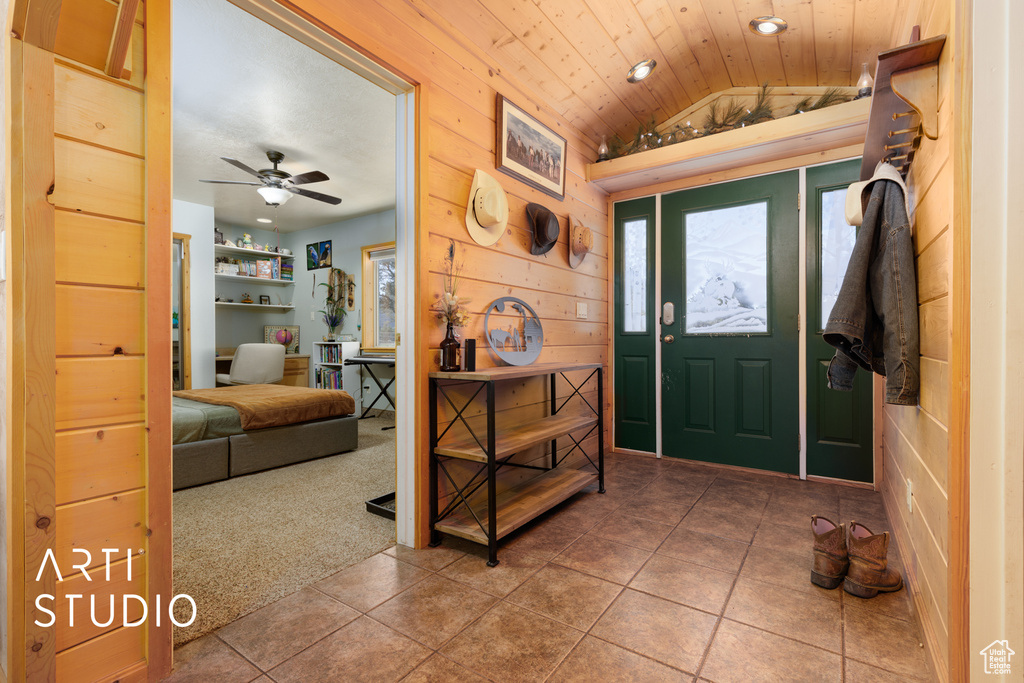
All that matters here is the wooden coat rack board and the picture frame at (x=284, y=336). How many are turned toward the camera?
1

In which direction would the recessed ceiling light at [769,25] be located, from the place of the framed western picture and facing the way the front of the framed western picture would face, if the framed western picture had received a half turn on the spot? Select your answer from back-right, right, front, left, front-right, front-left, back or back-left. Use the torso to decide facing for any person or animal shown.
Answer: back-right

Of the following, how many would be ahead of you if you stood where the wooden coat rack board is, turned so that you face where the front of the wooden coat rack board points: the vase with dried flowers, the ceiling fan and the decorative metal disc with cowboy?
3

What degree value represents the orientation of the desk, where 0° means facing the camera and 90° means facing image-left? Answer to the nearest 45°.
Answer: approximately 0°

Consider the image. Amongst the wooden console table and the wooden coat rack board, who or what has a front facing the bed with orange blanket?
the wooden coat rack board

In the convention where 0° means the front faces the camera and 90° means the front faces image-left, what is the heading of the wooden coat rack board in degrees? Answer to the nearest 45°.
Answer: approximately 90°

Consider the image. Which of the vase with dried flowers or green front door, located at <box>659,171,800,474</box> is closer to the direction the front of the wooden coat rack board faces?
the vase with dried flowers

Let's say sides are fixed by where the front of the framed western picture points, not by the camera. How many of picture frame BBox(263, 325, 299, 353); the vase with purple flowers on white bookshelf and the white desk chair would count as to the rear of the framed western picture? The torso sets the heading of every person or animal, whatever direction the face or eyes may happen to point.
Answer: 3
